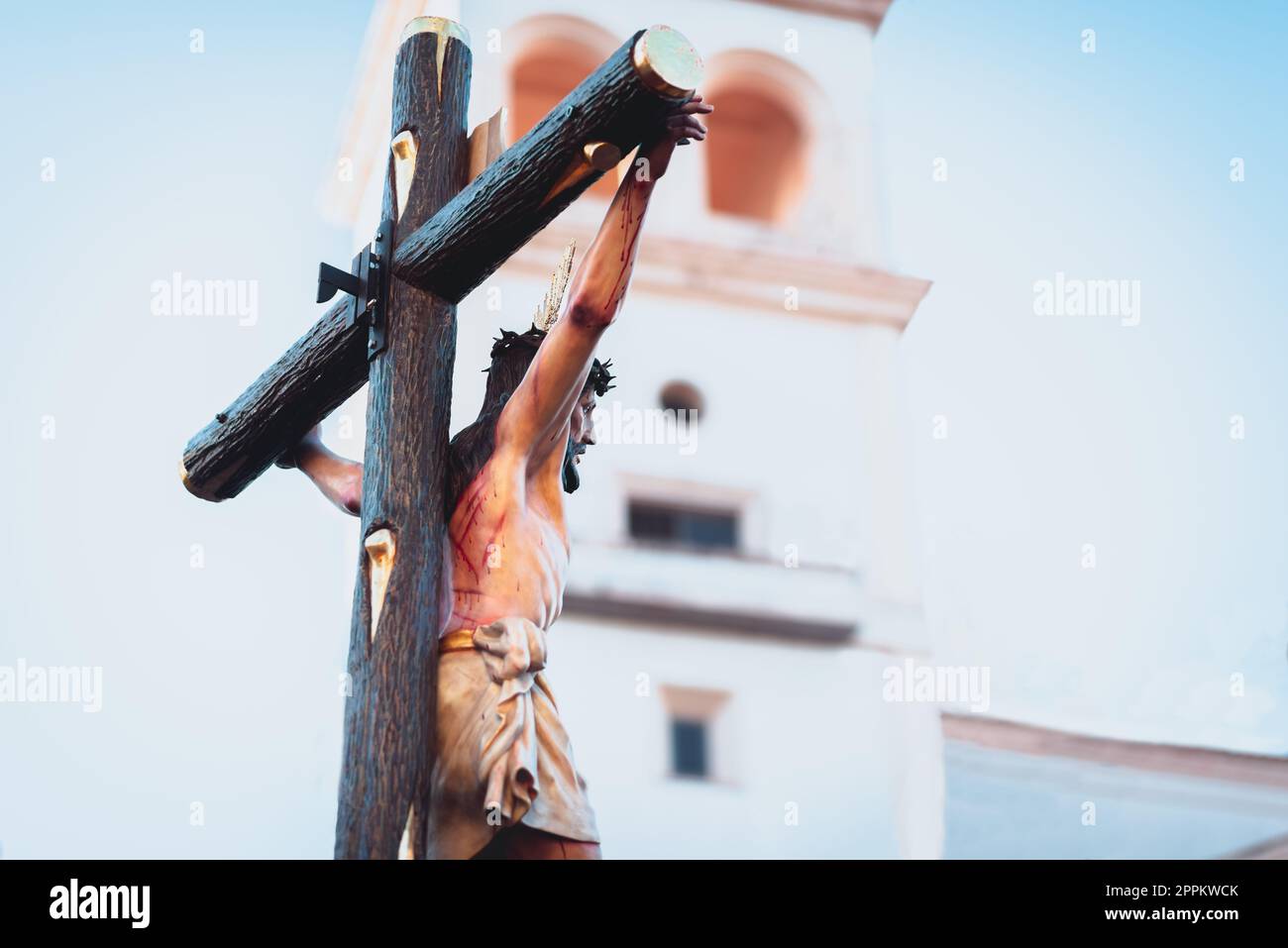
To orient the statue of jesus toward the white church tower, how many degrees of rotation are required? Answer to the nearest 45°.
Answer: approximately 45° to its left

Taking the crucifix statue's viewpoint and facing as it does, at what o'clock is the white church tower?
The white church tower is roughly at 11 o'clock from the crucifix statue.

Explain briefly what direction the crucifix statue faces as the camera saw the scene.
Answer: facing away from the viewer and to the right of the viewer
